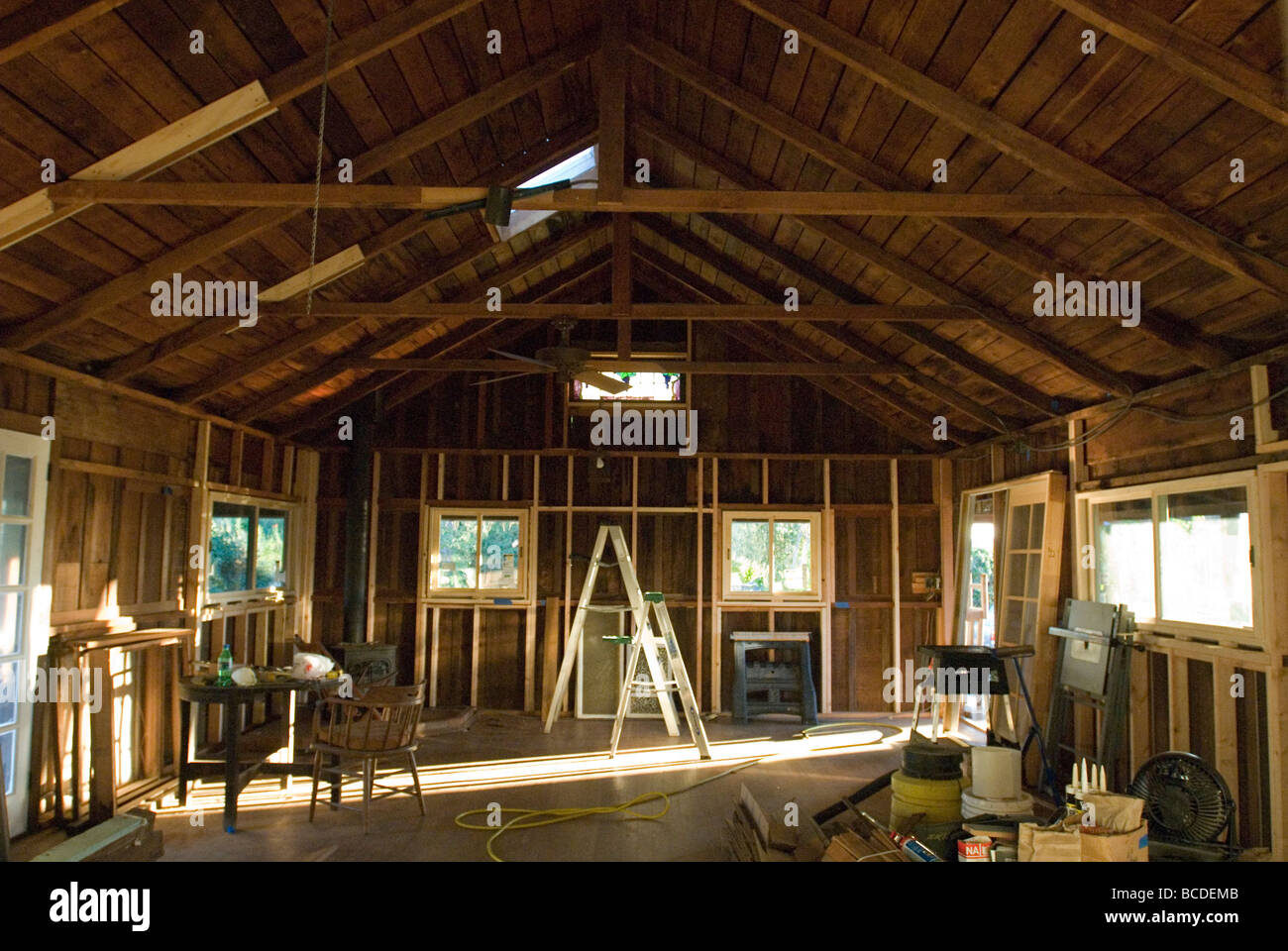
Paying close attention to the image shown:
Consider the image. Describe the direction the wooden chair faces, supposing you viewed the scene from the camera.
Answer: facing away from the viewer and to the left of the viewer

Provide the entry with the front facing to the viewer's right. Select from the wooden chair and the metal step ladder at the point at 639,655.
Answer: the metal step ladder

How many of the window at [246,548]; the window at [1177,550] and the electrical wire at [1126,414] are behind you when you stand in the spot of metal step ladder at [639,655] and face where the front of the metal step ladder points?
1

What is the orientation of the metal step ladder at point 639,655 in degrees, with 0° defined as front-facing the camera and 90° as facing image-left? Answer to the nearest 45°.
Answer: approximately 270°

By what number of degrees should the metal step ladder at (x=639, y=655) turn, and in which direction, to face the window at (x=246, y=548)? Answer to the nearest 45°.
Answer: approximately 180°

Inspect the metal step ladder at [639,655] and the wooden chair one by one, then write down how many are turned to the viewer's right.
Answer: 1

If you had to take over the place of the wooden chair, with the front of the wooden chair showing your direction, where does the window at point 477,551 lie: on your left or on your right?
on your right

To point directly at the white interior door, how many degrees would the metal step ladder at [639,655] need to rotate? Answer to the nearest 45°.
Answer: approximately 135° to its right
